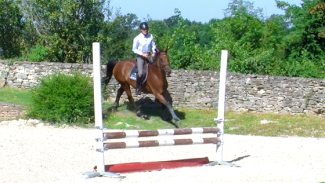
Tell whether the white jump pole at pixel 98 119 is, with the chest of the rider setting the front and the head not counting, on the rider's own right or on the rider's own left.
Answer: on the rider's own right

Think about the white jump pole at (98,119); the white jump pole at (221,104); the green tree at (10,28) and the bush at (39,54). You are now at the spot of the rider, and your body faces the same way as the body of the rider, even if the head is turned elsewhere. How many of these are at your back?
2

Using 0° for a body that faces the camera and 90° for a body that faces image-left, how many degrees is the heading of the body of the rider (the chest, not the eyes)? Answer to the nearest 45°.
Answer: approximately 315°

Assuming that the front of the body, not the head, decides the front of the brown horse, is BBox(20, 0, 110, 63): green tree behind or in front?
behind

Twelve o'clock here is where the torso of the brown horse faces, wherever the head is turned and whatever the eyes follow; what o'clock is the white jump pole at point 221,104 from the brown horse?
The white jump pole is roughly at 1 o'clock from the brown horse.

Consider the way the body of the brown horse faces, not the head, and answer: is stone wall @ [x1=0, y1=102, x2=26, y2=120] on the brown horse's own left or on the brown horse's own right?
on the brown horse's own right

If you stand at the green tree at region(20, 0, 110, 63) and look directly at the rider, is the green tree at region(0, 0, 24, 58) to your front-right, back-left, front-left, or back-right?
back-right

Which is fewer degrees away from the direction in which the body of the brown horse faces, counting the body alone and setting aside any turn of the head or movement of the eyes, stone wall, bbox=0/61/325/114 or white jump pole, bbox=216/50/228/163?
the white jump pole

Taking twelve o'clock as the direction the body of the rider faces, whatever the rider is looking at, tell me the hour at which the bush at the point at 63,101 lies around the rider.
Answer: The bush is roughly at 4 o'clock from the rider.

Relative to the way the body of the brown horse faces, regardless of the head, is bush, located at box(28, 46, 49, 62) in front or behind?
behind

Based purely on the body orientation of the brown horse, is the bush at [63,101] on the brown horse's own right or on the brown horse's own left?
on the brown horse's own right

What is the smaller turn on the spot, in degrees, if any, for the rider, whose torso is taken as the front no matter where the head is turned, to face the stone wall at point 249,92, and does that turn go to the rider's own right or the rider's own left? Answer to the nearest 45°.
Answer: approximately 45° to the rider's own left

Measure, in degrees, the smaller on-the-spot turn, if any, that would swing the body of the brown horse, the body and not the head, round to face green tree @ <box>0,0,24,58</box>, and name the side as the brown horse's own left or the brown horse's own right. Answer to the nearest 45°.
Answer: approximately 180°

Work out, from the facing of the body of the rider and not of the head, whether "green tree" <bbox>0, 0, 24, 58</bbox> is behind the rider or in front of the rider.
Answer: behind

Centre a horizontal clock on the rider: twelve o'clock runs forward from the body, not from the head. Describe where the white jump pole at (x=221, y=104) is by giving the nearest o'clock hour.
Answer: The white jump pole is roughly at 1 o'clock from the rider.
